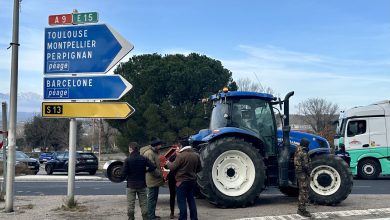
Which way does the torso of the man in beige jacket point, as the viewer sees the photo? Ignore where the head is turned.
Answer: to the viewer's right

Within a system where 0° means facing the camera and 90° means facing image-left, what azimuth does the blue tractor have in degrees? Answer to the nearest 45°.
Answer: approximately 270°

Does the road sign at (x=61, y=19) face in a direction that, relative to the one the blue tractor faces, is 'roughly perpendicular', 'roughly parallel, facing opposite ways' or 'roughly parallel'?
roughly perpendicular

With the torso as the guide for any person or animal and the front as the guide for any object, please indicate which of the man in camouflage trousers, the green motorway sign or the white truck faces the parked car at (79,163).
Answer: the white truck

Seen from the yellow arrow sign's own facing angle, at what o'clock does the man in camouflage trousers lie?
The man in camouflage trousers is roughly at 10 o'clock from the yellow arrow sign.

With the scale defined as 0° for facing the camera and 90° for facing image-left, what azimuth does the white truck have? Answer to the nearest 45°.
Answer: approximately 90°

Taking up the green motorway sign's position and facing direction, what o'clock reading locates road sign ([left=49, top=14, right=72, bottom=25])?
The road sign is roughly at 4 o'clock from the green motorway sign.
